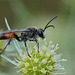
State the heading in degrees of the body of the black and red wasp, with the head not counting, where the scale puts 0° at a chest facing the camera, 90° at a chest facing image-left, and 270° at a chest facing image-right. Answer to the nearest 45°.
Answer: approximately 270°
